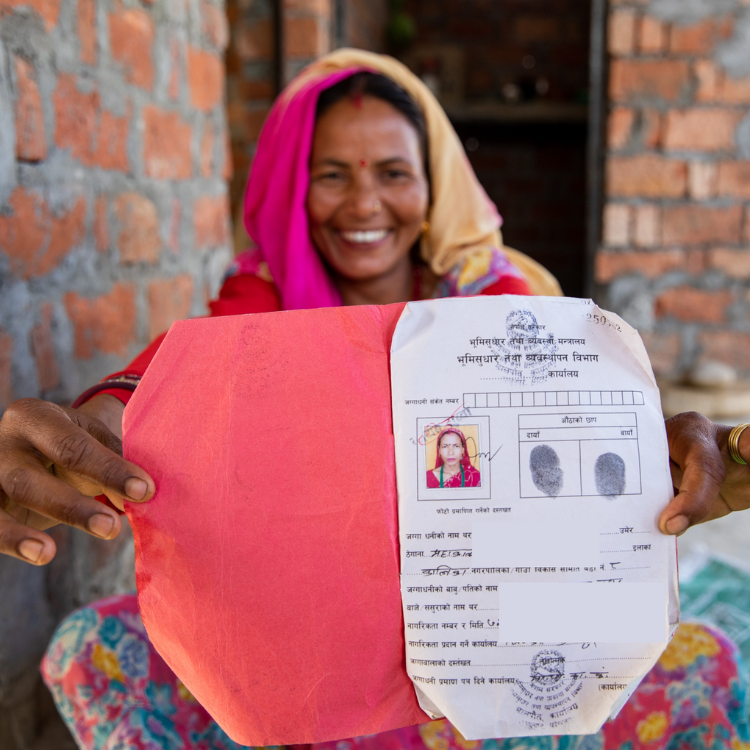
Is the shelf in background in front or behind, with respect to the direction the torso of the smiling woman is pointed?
behind

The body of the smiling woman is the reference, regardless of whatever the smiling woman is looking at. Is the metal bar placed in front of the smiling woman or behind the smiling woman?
behind

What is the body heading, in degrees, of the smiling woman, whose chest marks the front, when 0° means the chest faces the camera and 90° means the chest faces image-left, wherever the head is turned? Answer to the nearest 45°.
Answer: approximately 0°
